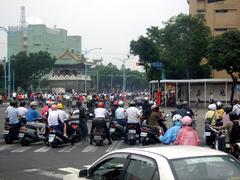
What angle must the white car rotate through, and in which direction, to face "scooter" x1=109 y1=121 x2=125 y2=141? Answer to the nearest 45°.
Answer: approximately 45° to its right

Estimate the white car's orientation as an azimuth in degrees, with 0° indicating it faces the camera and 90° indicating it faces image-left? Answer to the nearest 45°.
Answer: approximately 135°
